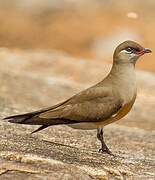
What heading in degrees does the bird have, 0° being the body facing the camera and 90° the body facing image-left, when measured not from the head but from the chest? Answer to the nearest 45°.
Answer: approximately 270°
